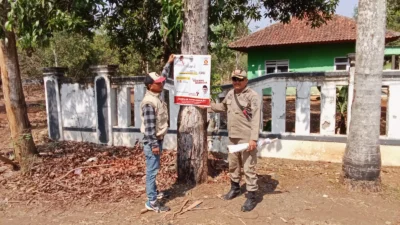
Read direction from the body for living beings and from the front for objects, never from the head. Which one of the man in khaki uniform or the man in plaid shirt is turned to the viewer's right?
the man in plaid shirt

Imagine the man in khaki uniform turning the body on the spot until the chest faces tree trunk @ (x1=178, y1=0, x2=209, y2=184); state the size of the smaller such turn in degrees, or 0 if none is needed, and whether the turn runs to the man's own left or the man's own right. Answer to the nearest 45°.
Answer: approximately 90° to the man's own right

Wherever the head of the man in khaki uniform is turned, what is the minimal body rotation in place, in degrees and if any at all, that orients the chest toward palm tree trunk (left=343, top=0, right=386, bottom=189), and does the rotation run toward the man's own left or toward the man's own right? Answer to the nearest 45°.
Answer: approximately 135° to the man's own left

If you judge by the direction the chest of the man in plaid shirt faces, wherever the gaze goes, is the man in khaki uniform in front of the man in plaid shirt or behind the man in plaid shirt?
in front

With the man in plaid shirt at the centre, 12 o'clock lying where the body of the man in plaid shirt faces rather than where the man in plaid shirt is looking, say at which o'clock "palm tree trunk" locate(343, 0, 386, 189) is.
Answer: The palm tree trunk is roughly at 12 o'clock from the man in plaid shirt.

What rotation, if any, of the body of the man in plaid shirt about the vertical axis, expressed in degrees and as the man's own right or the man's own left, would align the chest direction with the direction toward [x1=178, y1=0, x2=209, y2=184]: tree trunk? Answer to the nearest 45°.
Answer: approximately 45° to the man's own left

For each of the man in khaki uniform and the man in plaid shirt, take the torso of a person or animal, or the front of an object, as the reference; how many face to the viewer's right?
1

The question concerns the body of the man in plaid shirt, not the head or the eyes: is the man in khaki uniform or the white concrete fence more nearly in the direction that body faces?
the man in khaki uniform

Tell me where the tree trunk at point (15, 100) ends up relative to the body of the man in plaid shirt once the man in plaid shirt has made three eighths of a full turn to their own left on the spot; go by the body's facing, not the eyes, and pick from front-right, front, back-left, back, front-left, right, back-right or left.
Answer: front

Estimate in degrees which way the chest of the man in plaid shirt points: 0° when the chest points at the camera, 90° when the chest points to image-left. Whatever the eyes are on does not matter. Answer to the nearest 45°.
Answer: approximately 270°

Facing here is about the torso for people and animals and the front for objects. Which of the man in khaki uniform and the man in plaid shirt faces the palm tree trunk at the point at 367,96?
the man in plaid shirt

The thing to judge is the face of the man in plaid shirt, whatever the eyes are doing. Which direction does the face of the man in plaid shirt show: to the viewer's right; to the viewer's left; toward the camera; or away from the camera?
to the viewer's right
